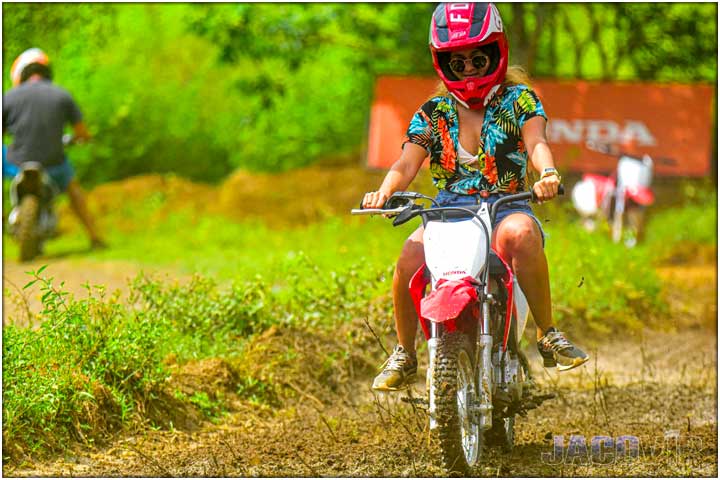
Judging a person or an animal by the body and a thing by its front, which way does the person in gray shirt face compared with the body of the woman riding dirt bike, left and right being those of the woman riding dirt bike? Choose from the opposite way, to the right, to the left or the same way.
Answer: the opposite way

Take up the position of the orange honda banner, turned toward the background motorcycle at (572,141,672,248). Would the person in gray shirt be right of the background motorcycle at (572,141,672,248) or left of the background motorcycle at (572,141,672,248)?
right

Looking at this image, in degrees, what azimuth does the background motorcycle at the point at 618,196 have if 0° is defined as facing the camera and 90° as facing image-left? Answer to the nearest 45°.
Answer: approximately 315°

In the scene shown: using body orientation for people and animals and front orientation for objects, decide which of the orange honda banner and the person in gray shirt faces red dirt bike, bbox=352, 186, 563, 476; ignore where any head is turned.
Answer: the orange honda banner

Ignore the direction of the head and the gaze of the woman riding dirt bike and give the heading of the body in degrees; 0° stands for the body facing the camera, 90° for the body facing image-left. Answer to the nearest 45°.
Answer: approximately 0°

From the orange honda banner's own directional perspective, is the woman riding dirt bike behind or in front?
in front

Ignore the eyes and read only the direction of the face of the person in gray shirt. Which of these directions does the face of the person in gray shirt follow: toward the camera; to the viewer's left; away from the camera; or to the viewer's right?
away from the camera

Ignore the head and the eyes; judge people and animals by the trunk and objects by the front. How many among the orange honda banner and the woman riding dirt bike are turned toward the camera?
2

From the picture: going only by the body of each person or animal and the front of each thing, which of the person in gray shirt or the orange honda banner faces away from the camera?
the person in gray shirt

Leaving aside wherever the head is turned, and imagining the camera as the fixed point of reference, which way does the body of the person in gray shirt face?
away from the camera
